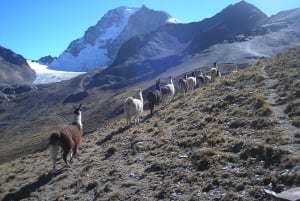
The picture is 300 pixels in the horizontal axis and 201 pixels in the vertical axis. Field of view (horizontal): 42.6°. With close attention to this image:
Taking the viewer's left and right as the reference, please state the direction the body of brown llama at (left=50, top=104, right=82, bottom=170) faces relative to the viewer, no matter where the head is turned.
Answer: facing away from the viewer and to the right of the viewer

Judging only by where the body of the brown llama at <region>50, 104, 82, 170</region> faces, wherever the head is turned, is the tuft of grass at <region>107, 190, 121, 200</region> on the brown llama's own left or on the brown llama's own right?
on the brown llama's own right

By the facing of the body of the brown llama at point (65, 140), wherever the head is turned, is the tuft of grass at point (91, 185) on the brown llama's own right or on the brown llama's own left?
on the brown llama's own right
